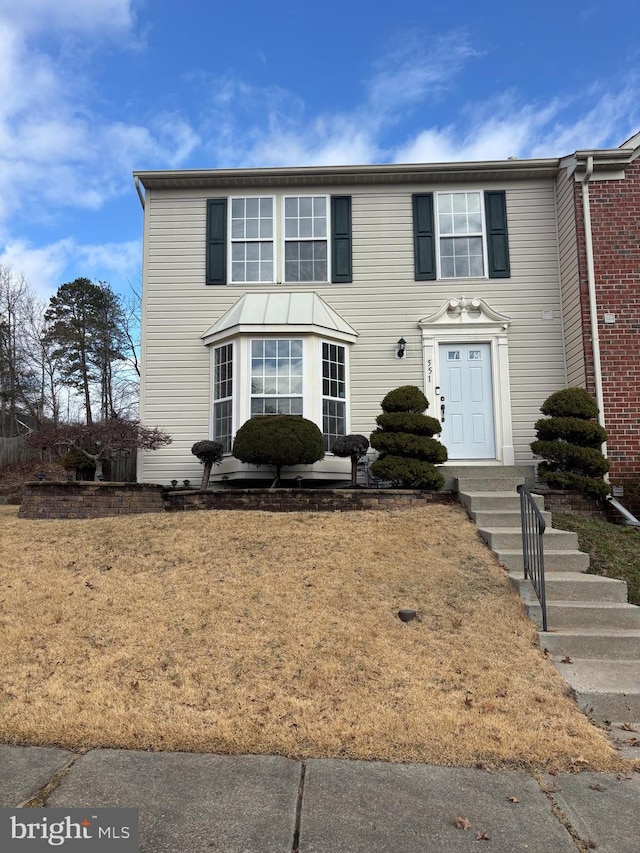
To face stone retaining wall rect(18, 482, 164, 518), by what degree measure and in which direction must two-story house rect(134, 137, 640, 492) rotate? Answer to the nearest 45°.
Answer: approximately 45° to its right

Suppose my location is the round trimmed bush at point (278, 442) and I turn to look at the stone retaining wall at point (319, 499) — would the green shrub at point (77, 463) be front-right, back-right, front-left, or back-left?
back-right

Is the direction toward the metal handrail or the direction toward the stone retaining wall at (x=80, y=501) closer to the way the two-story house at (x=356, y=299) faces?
the metal handrail

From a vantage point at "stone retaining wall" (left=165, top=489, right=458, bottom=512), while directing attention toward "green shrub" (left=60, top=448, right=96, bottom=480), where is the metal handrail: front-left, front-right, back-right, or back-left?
back-left

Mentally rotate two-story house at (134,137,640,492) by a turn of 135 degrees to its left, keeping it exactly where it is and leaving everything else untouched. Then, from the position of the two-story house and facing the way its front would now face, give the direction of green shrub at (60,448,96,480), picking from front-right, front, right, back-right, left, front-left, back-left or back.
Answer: back-left

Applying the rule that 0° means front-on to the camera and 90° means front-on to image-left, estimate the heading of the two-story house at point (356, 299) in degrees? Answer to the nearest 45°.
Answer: approximately 0°

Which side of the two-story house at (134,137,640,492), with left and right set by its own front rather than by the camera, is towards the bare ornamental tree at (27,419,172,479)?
right
